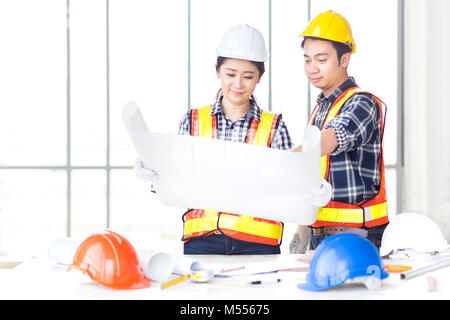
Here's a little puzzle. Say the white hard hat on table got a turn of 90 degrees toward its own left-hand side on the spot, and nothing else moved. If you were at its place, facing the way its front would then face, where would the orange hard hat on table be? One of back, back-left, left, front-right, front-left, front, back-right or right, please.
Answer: back-left

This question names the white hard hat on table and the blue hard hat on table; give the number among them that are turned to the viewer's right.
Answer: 1

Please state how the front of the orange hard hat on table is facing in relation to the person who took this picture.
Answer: facing the viewer and to the right of the viewer

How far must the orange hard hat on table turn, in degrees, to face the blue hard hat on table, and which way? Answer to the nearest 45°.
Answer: approximately 45° to its left

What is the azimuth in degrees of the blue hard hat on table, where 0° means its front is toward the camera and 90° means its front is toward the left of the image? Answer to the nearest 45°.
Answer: approximately 45°
